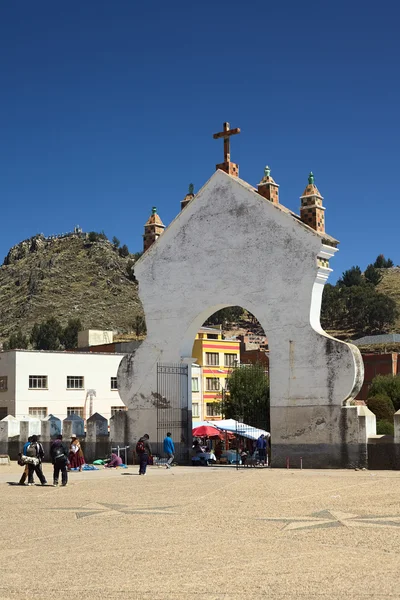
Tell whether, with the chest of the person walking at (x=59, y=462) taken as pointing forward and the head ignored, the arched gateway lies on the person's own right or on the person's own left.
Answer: on the person's own right

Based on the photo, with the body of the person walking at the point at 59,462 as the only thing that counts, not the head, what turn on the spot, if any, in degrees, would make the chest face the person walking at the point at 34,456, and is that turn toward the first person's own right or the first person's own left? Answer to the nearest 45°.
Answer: approximately 45° to the first person's own left
